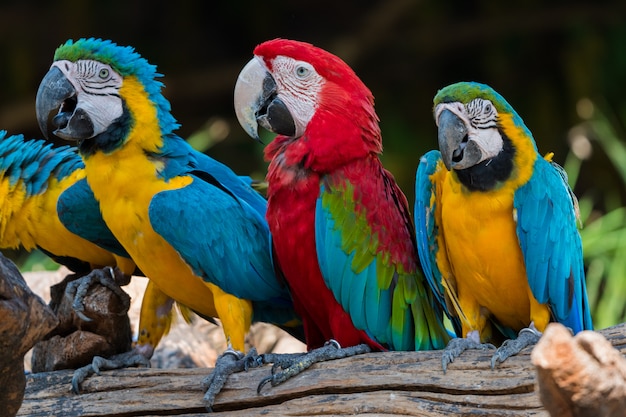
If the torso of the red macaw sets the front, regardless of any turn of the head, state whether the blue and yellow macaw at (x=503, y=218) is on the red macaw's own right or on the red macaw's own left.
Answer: on the red macaw's own left

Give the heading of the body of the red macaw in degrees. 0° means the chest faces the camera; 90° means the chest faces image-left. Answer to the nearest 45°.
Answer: approximately 45°

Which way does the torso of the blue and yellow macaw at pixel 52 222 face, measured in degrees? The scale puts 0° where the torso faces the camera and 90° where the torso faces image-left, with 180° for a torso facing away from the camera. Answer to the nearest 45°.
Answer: approximately 90°

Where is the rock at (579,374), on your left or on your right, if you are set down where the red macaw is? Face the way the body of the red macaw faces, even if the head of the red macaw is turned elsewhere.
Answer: on your left

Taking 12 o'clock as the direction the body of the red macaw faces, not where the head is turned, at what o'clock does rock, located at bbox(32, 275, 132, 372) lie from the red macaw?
The rock is roughly at 2 o'clock from the red macaw.
